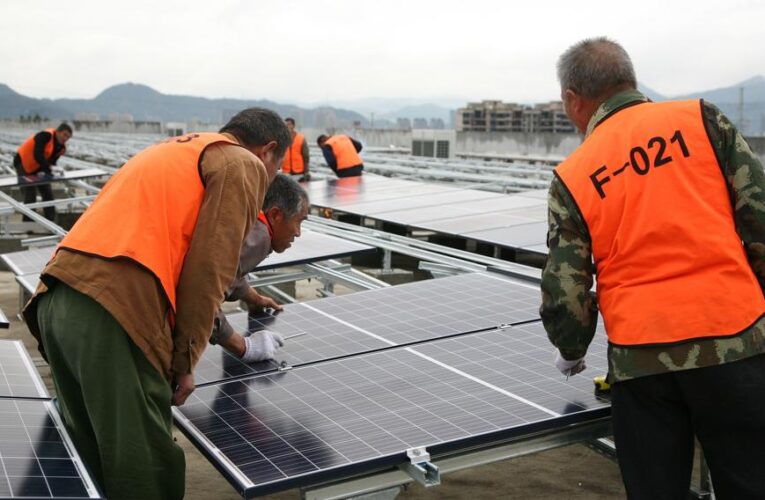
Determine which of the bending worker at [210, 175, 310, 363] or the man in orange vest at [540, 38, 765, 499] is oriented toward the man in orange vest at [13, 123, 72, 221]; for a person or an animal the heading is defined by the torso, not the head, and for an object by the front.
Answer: the man in orange vest at [540, 38, 765, 499]

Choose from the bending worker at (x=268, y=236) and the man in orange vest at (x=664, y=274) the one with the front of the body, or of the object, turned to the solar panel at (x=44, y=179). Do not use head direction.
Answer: the man in orange vest

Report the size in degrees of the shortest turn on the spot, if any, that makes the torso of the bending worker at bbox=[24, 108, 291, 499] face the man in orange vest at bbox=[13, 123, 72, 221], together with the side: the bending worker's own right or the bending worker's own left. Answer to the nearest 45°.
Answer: approximately 45° to the bending worker's own left

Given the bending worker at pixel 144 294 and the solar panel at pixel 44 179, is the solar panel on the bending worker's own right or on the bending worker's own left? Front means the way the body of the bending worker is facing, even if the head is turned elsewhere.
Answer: on the bending worker's own left

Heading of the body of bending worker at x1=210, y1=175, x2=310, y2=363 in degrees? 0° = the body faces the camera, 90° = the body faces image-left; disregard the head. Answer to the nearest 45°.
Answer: approximately 270°

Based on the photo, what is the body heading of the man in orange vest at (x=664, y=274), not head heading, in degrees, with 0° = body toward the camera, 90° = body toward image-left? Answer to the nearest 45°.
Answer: approximately 135°

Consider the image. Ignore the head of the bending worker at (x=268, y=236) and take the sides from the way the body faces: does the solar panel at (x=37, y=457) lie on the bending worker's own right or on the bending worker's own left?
on the bending worker's own right

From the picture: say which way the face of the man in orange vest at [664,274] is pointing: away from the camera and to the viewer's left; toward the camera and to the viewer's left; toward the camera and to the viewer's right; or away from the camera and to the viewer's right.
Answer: away from the camera and to the viewer's left

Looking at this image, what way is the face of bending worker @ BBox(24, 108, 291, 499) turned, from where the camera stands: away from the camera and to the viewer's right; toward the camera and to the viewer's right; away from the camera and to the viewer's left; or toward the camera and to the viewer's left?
away from the camera and to the viewer's right
